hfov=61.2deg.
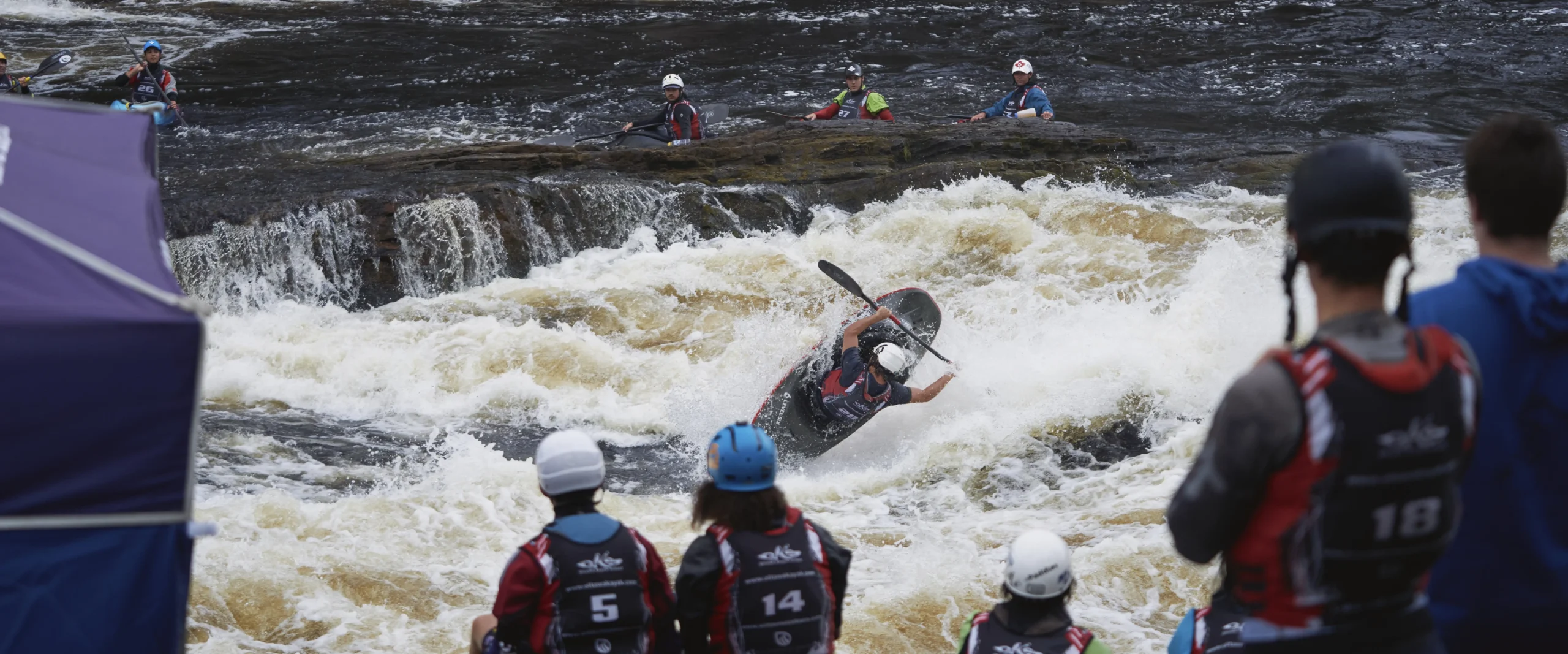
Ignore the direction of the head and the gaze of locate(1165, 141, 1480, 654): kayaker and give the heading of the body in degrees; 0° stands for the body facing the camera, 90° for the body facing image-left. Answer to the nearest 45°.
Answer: approximately 135°

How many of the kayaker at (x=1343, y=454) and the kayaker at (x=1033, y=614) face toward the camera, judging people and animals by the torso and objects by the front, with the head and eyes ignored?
0

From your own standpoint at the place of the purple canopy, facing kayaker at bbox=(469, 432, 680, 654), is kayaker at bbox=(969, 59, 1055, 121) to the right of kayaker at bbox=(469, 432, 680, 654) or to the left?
left

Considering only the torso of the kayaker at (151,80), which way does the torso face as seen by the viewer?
toward the camera

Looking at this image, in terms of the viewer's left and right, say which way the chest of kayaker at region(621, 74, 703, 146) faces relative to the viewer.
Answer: facing the viewer and to the left of the viewer

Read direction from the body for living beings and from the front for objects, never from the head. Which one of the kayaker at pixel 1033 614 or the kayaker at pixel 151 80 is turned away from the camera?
the kayaker at pixel 1033 614

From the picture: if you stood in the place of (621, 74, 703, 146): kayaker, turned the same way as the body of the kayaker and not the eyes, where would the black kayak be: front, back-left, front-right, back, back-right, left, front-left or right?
front-left

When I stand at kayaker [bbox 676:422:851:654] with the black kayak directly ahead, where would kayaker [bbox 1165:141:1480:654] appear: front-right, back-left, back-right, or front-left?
back-right

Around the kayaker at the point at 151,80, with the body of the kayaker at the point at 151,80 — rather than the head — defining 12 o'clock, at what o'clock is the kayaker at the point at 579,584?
the kayaker at the point at 579,584 is roughly at 12 o'clock from the kayaker at the point at 151,80.

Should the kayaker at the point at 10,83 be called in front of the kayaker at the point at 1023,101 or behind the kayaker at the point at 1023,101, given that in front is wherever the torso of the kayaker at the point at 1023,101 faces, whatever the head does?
in front

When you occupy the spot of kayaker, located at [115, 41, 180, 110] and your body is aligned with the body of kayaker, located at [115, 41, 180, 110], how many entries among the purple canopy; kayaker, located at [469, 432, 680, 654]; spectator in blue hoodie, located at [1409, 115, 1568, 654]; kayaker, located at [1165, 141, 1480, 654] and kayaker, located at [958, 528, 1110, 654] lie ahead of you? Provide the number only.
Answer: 5

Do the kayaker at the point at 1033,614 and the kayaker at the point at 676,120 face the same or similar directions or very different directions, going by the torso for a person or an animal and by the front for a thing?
very different directions

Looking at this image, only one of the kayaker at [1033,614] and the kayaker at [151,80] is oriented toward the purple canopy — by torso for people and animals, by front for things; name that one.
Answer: the kayaker at [151,80]

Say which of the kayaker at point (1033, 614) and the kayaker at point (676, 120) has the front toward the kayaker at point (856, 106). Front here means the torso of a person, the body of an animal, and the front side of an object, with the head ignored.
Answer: the kayaker at point (1033, 614)

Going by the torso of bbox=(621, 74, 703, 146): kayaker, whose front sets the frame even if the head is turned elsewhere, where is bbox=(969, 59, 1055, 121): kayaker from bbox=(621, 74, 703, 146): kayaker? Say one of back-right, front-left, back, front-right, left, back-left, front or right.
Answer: back-left

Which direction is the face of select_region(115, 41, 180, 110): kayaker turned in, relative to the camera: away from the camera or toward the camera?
toward the camera

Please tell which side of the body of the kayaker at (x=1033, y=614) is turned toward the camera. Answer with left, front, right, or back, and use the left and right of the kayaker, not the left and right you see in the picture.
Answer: back

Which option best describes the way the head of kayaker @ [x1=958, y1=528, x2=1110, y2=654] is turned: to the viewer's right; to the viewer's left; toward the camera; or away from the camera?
away from the camera

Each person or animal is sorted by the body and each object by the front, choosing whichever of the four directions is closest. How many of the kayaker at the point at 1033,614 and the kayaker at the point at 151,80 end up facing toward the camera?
1

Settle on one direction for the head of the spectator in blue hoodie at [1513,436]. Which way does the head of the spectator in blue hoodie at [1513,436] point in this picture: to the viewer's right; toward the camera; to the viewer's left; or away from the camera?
away from the camera

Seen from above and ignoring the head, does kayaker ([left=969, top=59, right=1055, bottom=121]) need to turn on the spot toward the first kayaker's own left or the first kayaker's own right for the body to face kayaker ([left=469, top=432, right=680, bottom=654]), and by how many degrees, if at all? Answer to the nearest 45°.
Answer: approximately 45° to the first kayaker's own left

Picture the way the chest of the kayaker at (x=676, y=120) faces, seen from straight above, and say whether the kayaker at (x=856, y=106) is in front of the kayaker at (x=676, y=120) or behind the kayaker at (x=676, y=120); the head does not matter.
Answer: behind
